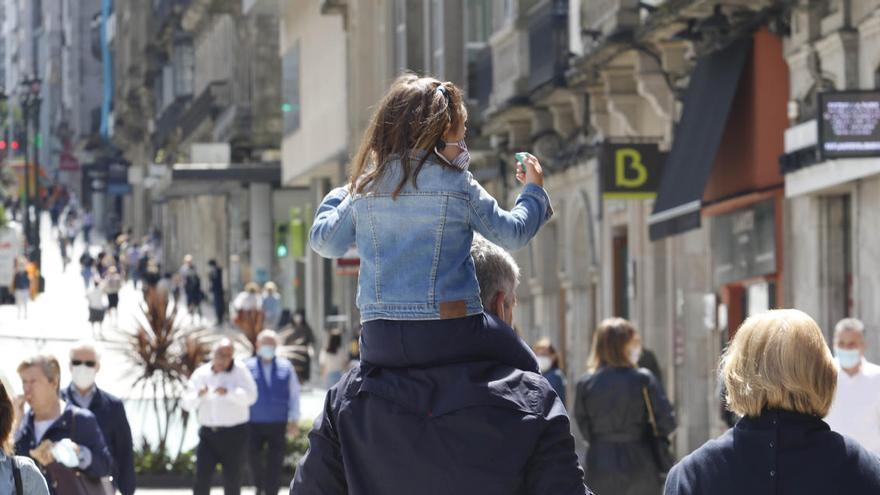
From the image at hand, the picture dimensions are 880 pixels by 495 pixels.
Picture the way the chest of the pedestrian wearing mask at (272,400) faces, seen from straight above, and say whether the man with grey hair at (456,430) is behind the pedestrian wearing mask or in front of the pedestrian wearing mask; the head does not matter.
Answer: in front

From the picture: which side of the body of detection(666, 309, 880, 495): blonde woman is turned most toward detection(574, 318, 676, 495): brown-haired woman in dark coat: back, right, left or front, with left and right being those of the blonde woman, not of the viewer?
front

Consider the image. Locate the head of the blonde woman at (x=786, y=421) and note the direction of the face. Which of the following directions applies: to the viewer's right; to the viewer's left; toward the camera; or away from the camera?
away from the camera

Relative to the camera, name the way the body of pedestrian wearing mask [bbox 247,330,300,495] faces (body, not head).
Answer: toward the camera

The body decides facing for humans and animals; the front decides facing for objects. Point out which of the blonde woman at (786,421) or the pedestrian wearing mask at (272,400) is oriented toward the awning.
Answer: the blonde woman

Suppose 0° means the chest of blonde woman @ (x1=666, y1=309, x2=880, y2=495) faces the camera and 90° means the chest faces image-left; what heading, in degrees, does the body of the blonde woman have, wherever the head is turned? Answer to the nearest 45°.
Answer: approximately 180°

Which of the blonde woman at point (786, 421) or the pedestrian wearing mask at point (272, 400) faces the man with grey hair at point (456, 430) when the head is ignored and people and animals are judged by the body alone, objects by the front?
the pedestrian wearing mask

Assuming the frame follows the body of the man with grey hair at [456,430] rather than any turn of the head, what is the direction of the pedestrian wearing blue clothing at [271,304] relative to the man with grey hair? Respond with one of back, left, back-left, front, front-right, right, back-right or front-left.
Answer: front

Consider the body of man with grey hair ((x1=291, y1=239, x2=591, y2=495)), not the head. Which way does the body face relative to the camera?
away from the camera

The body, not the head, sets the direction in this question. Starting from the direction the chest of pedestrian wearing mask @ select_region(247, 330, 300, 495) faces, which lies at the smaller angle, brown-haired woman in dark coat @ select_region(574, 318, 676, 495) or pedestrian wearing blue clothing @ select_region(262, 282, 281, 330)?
the brown-haired woman in dark coat

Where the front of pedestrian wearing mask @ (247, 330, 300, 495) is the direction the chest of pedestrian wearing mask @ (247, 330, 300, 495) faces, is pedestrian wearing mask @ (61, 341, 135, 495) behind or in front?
in front

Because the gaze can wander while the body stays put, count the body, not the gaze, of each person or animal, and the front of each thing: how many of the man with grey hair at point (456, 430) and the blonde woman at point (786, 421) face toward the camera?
0

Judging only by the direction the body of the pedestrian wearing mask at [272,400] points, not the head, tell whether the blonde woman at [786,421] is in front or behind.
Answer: in front
